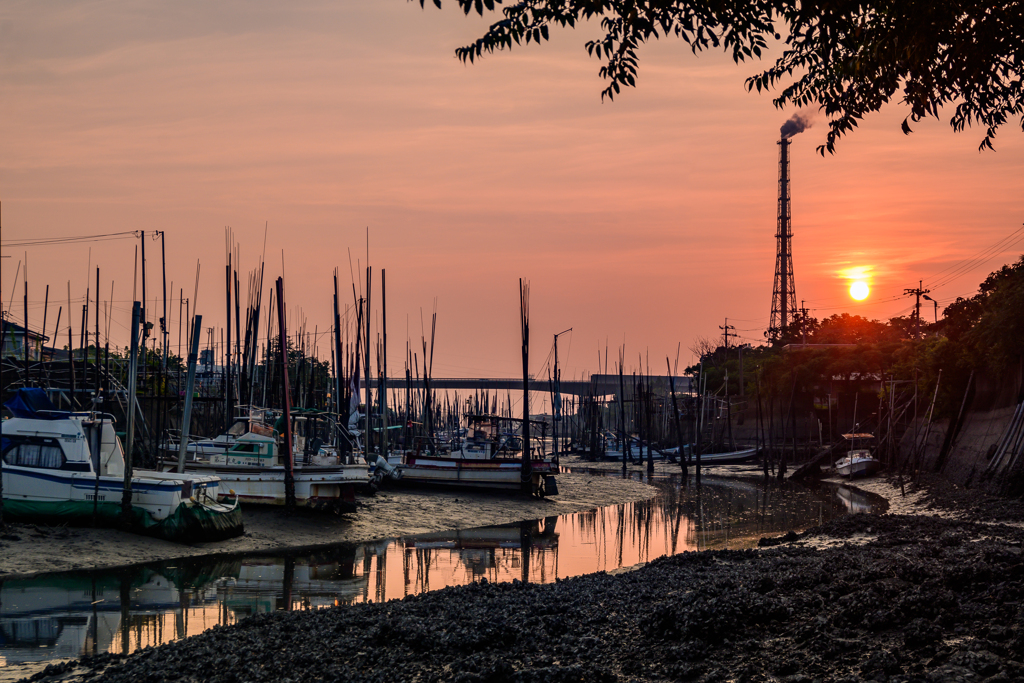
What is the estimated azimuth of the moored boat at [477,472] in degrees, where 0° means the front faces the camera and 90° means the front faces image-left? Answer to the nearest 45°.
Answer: approximately 90°

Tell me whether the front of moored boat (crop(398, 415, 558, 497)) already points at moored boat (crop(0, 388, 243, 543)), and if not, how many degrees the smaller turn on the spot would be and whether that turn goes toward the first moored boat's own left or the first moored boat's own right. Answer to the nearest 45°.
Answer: approximately 45° to the first moored boat's own left

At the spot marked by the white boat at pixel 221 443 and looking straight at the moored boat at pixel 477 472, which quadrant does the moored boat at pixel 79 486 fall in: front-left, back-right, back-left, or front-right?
back-right

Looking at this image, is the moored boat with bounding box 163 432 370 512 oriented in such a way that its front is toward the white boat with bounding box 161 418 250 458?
no
